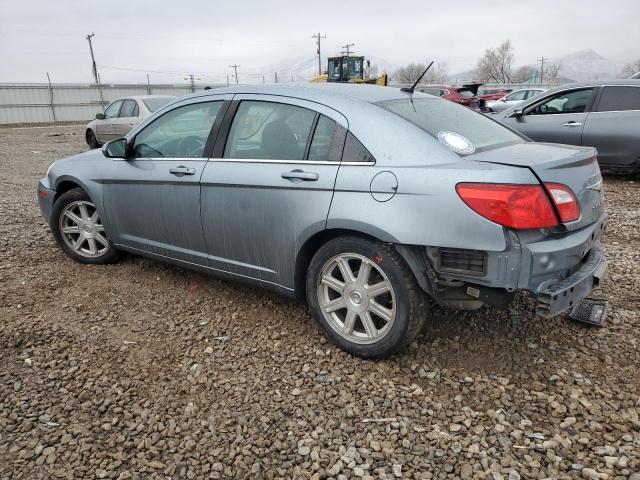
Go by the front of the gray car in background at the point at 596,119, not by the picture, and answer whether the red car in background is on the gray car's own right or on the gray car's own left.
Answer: on the gray car's own right

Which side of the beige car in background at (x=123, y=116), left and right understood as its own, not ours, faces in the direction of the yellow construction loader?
right

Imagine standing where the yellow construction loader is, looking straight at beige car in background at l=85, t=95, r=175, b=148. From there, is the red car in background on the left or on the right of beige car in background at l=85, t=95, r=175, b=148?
left

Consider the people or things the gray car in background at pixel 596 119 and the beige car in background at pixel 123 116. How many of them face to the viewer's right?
0

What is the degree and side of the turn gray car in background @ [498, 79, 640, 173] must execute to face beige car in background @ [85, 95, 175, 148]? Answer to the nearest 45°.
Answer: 0° — it already faces it

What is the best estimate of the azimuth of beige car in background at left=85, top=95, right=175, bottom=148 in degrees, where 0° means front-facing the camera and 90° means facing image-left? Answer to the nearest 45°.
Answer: approximately 135°

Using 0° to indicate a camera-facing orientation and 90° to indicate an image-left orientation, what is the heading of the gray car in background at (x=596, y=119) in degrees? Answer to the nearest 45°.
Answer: approximately 90°

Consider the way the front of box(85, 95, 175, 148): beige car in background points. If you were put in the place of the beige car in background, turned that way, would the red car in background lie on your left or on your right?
on your right

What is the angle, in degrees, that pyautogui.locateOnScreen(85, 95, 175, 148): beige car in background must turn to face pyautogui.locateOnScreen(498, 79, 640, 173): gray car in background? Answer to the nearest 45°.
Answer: approximately 180°
